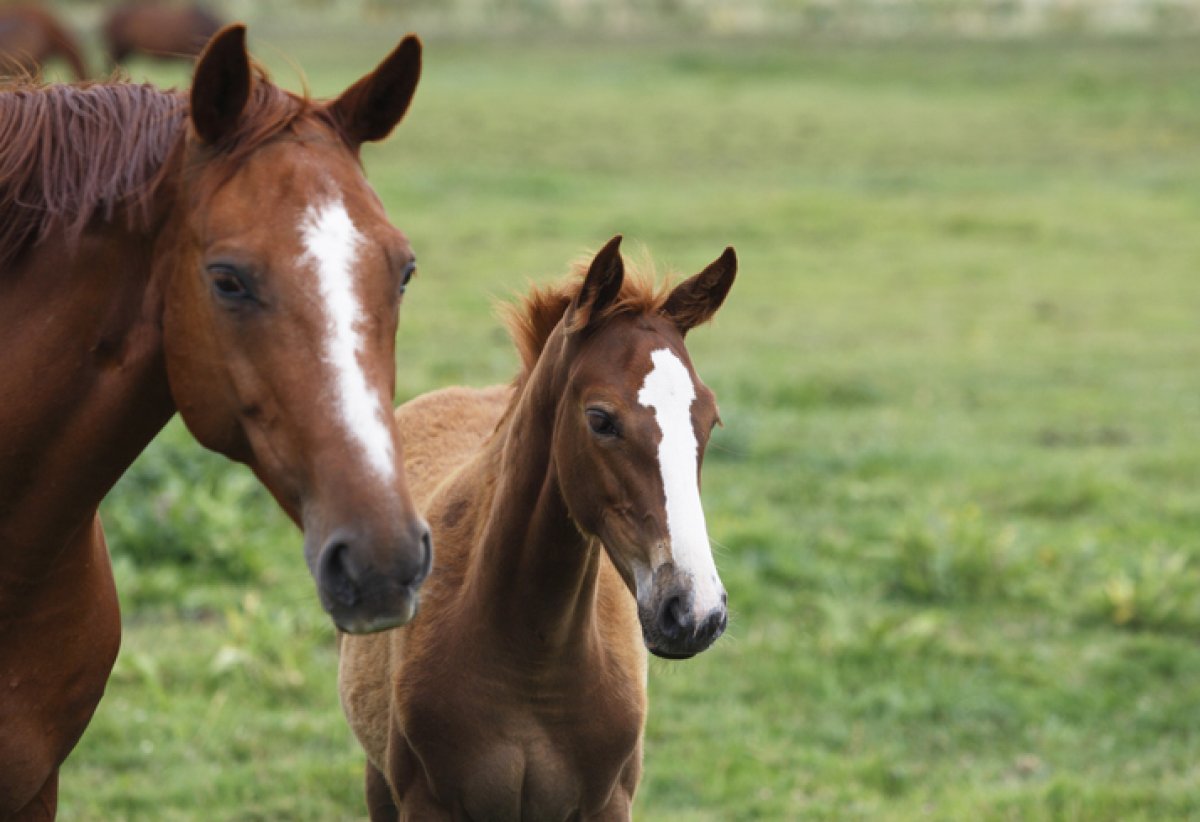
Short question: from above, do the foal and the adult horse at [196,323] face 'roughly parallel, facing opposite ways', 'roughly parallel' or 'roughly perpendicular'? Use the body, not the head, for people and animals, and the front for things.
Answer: roughly parallel

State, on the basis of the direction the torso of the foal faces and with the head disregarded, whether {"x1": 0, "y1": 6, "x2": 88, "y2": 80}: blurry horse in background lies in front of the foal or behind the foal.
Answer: behind

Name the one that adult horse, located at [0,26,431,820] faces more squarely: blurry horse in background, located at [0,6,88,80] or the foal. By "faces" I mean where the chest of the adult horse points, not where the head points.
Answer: the foal

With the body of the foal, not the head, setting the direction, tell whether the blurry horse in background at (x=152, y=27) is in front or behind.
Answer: behind

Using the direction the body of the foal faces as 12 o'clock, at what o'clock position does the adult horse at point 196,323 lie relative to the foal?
The adult horse is roughly at 3 o'clock from the foal.

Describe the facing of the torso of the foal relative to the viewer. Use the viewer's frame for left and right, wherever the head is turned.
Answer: facing the viewer and to the right of the viewer

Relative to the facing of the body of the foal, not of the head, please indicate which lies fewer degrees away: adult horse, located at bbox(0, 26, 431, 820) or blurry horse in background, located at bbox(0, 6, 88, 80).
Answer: the adult horse

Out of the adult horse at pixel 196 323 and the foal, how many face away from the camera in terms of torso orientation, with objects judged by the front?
0

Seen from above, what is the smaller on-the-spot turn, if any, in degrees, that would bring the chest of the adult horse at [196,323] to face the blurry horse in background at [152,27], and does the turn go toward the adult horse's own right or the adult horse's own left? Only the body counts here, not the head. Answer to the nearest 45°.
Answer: approximately 135° to the adult horse's own left
